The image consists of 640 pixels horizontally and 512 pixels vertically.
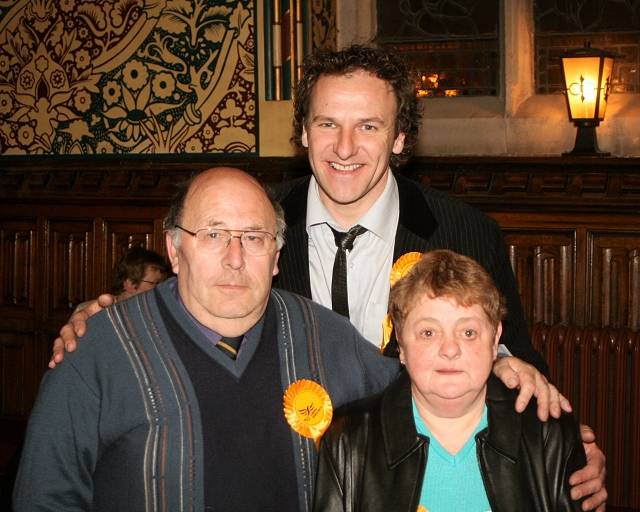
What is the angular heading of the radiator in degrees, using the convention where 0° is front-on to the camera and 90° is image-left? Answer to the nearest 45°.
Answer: approximately 0°

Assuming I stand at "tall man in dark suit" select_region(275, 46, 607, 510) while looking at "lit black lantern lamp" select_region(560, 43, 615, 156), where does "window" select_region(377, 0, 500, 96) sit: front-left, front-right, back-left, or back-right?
front-left

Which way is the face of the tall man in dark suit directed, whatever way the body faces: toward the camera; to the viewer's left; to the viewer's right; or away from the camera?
toward the camera

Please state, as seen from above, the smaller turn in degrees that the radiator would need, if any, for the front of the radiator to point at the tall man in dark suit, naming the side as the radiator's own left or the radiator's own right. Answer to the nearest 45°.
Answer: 0° — it already faces them

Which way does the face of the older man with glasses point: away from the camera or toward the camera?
toward the camera

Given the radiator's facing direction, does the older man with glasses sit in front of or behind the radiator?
in front

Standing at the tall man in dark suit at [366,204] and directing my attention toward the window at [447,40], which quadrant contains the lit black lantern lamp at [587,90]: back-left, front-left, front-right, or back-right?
front-right
